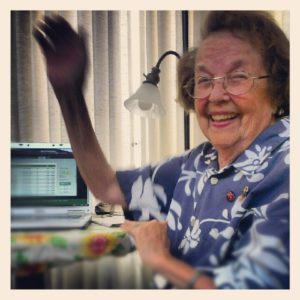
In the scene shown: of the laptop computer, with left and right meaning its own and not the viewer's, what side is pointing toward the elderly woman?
left

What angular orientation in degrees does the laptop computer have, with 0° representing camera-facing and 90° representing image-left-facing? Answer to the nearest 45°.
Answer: approximately 0°

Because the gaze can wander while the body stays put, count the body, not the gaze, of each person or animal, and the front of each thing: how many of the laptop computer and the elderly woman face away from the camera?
0
